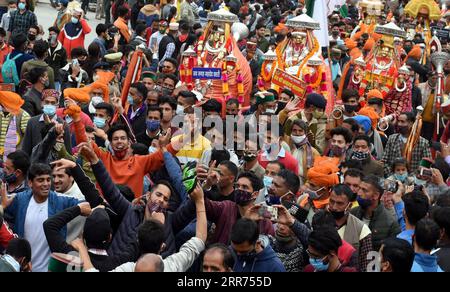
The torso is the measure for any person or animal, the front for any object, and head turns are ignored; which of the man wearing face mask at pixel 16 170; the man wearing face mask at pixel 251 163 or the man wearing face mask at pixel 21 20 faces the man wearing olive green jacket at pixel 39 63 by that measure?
the man wearing face mask at pixel 21 20

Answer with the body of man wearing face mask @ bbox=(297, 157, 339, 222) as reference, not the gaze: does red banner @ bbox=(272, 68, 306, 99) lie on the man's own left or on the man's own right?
on the man's own right

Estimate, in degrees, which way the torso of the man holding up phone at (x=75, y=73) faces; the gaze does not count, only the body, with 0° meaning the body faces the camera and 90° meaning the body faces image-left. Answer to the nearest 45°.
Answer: approximately 315°

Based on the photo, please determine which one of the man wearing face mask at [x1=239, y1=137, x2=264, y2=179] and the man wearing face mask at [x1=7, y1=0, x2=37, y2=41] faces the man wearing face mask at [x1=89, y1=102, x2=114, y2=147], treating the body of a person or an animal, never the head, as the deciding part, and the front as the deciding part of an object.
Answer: the man wearing face mask at [x1=7, y1=0, x2=37, y2=41]

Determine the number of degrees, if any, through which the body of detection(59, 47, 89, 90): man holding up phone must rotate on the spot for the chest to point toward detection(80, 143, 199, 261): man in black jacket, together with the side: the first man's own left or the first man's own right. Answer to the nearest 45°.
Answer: approximately 45° to the first man's own right

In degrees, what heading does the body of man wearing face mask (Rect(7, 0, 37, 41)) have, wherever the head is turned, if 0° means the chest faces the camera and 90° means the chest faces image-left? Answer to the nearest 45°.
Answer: approximately 0°

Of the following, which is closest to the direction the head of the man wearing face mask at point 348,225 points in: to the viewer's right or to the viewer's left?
to the viewer's left

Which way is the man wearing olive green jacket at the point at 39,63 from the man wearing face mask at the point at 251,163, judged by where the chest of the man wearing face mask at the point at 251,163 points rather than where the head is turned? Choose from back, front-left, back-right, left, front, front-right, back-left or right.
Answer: back-right
